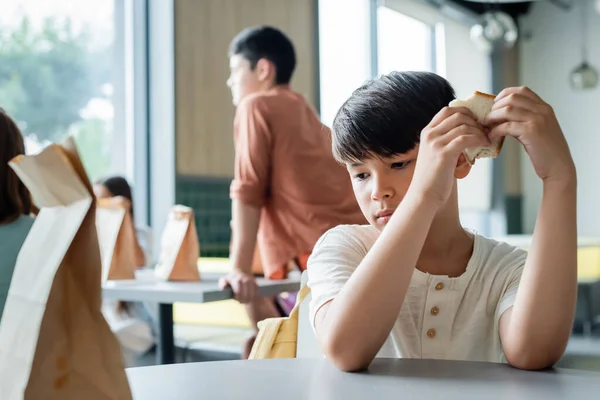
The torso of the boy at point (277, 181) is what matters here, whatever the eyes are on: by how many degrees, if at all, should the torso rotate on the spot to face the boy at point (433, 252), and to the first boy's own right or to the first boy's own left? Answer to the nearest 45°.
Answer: approximately 135° to the first boy's own left

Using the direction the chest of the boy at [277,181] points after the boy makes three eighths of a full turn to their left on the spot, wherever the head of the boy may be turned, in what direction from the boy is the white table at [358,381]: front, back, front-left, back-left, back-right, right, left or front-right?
front

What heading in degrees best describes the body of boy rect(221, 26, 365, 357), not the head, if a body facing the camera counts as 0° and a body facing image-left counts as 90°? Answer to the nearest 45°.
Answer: approximately 135°

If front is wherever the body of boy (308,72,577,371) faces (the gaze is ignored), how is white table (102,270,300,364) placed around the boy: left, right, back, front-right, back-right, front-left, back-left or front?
back-right

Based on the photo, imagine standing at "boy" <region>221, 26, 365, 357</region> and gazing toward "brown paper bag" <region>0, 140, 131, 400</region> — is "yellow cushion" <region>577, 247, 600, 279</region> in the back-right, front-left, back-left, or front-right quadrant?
back-left

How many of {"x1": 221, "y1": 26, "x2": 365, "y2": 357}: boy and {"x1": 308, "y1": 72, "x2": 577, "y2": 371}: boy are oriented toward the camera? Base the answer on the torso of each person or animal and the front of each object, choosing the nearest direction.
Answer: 1

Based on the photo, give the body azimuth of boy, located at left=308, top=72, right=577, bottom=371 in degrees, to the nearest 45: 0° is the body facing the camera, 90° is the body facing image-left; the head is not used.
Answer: approximately 0°

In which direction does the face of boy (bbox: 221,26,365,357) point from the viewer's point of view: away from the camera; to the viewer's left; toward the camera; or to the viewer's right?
to the viewer's left

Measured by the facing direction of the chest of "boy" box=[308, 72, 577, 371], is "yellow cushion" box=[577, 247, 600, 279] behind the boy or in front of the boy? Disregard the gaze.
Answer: behind
